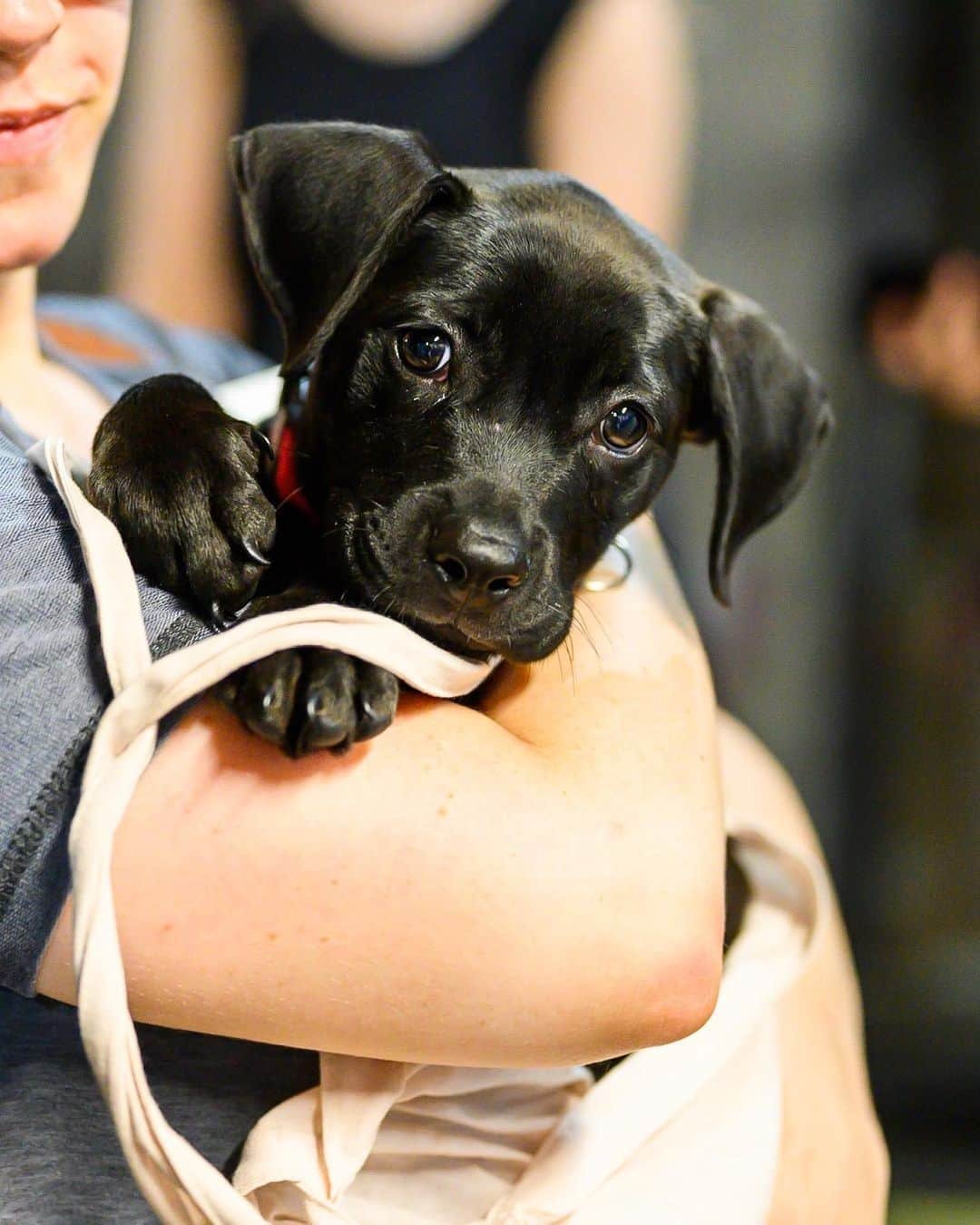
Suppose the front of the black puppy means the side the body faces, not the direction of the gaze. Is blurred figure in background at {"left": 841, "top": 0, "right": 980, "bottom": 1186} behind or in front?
behind

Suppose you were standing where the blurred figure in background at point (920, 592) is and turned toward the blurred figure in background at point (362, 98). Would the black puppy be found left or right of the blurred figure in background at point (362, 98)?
left

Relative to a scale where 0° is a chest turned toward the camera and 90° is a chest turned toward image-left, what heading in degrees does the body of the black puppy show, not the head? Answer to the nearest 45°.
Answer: approximately 0°

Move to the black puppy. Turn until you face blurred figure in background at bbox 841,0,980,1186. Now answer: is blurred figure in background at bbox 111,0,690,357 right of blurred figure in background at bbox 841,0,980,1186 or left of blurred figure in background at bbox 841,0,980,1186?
left

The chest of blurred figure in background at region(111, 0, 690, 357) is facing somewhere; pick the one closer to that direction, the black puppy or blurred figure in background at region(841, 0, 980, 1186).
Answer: the black puppy

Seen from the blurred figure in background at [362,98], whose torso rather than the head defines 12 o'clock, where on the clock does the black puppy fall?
The black puppy is roughly at 12 o'clock from the blurred figure in background.

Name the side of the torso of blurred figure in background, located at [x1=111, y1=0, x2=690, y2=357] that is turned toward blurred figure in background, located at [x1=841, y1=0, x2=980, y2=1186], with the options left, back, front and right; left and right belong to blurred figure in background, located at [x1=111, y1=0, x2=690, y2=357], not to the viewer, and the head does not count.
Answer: left

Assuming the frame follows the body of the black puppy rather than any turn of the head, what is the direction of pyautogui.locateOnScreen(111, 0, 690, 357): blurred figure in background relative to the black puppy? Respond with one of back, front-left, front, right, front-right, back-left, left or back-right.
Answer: back
